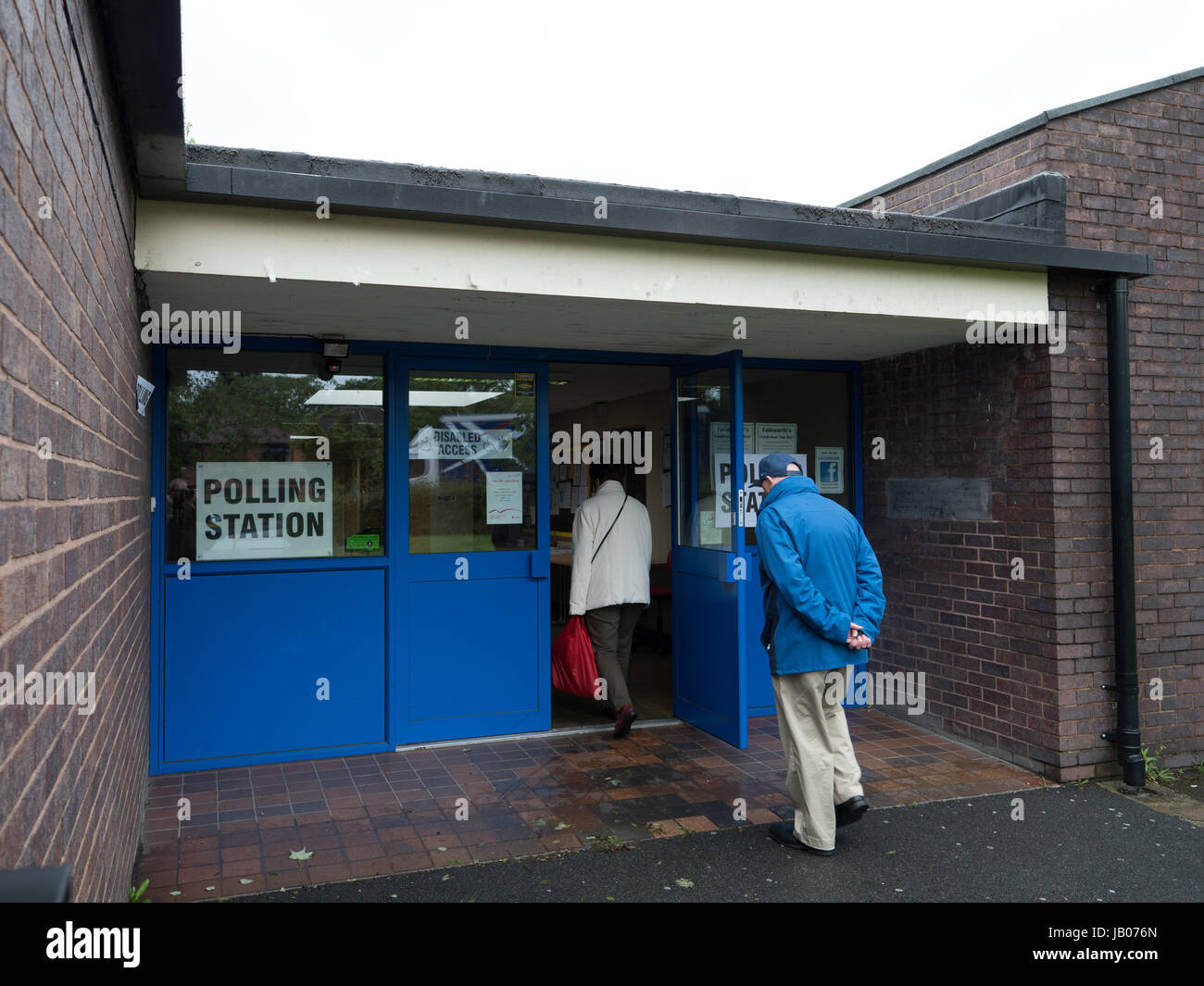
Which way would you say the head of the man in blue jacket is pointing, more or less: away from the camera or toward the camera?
away from the camera

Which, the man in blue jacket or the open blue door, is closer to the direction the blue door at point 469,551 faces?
the man in blue jacket

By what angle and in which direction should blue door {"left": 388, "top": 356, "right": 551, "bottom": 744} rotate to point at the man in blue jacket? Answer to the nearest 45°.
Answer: approximately 45° to its left

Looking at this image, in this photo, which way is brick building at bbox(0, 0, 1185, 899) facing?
toward the camera

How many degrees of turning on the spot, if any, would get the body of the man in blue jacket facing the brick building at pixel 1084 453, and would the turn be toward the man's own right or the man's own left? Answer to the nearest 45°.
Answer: approximately 90° to the man's own right

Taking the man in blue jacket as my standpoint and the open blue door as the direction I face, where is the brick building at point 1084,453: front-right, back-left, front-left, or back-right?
front-right

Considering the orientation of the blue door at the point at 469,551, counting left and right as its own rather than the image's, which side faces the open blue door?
left

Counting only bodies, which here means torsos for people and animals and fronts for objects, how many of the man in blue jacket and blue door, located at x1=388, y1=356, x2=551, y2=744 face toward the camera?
1

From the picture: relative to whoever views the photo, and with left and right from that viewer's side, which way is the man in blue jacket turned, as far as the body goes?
facing away from the viewer and to the left of the viewer

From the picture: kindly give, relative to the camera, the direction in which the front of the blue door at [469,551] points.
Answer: facing the viewer

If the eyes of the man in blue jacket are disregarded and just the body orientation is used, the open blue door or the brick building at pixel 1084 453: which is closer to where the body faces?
the open blue door

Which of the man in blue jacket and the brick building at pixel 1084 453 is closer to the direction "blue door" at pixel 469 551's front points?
the man in blue jacket

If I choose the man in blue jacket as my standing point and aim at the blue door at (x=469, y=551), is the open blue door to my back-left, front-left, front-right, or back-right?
front-right
